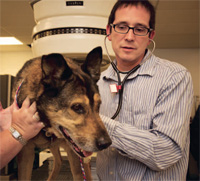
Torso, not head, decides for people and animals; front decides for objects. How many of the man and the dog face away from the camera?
0

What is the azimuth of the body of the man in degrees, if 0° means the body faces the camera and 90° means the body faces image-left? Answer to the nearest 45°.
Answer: approximately 45°

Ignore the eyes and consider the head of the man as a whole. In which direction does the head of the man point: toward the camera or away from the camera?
toward the camera
